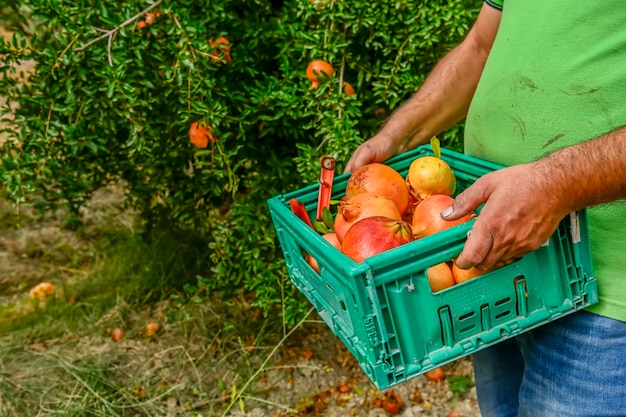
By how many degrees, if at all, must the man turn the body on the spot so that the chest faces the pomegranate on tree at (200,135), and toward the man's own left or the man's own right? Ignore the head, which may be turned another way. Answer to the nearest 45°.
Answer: approximately 90° to the man's own right

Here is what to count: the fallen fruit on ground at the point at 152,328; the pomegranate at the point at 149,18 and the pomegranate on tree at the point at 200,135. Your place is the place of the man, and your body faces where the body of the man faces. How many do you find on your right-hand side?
3

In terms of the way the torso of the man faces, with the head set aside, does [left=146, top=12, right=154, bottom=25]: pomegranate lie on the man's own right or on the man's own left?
on the man's own right

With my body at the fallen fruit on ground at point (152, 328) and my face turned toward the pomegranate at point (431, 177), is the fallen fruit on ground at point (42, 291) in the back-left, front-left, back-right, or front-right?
back-right

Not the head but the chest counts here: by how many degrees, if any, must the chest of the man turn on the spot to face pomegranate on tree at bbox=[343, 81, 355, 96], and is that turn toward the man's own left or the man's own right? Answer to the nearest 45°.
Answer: approximately 90° to the man's own right

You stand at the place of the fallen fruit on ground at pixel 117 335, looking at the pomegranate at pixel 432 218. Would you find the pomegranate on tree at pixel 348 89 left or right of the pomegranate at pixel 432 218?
left

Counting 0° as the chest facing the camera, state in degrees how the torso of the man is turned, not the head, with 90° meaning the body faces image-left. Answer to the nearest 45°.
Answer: approximately 45°
